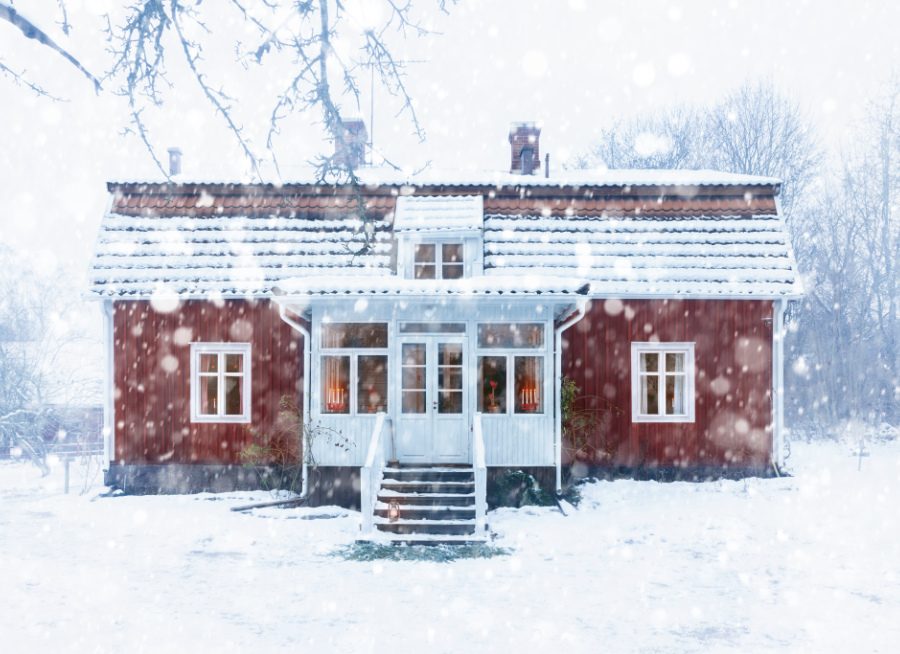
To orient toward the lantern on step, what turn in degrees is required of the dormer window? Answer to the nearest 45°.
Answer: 0° — it already faces it

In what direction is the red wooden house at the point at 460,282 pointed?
toward the camera

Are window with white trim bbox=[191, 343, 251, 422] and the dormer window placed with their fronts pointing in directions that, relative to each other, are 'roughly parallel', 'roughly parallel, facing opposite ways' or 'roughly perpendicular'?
roughly parallel

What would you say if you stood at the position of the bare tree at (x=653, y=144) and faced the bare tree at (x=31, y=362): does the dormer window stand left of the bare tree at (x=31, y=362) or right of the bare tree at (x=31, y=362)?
left

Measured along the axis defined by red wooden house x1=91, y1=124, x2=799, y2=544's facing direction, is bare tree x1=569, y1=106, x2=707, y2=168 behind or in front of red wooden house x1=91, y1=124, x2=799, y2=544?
behind

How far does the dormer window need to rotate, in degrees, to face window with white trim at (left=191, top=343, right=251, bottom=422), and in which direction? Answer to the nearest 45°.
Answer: approximately 90° to its right

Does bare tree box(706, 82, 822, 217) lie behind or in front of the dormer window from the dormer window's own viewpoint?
behind

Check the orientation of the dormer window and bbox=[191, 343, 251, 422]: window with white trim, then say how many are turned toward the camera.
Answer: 2

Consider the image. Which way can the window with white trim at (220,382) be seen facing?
toward the camera

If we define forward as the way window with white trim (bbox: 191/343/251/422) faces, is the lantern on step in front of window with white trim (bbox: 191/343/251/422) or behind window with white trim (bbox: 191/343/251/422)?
in front
